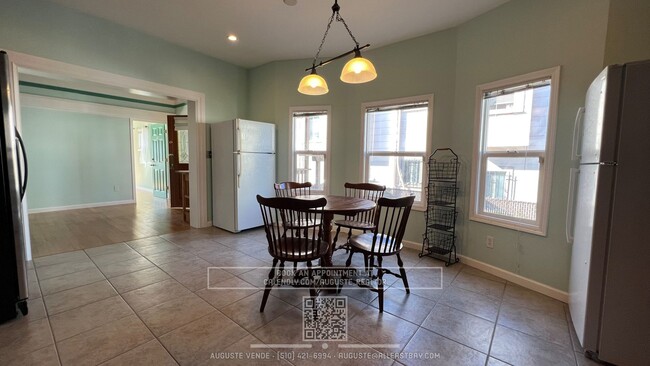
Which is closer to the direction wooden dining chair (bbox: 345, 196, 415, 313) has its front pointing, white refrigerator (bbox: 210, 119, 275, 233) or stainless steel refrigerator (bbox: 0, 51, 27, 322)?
the white refrigerator

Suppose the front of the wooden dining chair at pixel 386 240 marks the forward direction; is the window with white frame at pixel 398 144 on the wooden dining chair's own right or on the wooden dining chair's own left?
on the wooden dining chair's own right

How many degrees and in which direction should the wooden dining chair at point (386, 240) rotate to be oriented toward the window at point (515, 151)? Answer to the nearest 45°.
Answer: approximately 90° to its right

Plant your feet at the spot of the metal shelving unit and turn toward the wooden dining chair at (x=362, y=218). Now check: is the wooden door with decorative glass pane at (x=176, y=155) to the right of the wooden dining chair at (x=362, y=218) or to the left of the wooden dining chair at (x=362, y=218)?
right

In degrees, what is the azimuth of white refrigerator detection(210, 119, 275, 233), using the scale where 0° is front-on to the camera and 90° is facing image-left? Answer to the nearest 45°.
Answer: approximately 315°

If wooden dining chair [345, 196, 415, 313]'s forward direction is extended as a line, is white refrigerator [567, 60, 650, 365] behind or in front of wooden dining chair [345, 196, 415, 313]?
behind

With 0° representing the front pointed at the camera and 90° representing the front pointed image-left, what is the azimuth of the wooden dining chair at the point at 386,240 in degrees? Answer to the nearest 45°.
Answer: approximately 135°

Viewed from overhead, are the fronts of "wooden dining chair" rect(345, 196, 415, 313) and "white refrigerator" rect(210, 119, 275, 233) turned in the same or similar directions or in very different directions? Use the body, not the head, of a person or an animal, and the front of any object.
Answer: very different directions

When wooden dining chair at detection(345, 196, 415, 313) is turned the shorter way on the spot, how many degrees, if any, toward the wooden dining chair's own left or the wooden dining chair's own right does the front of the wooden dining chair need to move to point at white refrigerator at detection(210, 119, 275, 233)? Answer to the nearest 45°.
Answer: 0° — it already faces it
